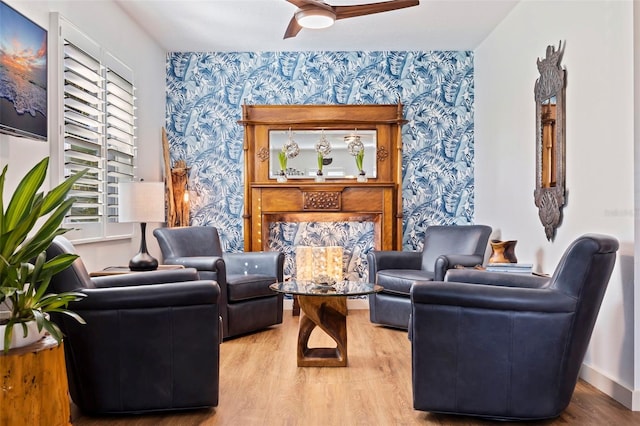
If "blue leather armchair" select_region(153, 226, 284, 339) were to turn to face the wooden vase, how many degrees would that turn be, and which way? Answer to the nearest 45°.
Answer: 0° — it already faces it

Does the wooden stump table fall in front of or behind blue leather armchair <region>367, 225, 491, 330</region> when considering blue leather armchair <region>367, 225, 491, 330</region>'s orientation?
in front

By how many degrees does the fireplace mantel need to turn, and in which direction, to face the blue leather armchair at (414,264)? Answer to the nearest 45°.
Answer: approximately 45° to its left

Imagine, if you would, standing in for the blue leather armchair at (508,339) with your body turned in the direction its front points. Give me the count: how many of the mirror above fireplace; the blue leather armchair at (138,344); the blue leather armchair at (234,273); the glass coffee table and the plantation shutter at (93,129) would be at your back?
0

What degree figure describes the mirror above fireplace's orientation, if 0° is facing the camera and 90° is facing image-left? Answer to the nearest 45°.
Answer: approximately 0°

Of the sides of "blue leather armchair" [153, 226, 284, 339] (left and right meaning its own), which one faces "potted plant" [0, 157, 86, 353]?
right

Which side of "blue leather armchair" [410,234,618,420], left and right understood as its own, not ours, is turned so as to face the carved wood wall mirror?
right

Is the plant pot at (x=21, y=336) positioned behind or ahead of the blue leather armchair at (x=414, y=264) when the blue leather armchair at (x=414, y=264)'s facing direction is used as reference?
ahead

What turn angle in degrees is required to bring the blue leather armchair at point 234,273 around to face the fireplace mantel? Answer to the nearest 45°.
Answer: approximately 90° to its left

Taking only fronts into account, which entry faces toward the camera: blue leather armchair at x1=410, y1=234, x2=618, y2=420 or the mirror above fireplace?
the mirror above fireplace

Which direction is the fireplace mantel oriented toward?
toward the camera

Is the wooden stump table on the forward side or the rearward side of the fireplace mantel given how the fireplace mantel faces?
on the forward side

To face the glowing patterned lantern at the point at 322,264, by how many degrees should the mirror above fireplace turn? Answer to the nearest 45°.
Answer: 0° — it already faces it

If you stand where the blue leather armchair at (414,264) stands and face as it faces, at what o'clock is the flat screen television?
The flat screen television is roughly at 12 o'clock from the blue leather armchair.

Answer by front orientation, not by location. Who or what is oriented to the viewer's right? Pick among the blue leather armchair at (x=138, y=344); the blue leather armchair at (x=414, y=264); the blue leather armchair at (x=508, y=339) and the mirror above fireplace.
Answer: the blue leather armchair at (x=138, y=344)
